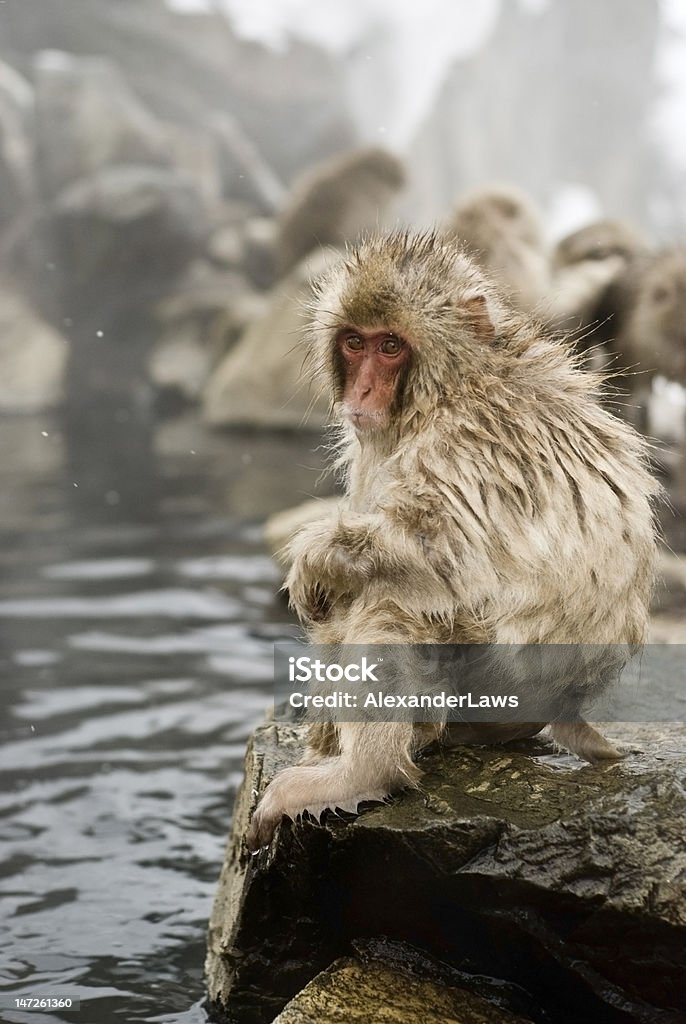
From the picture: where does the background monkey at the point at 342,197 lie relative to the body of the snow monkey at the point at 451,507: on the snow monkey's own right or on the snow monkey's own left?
on the snow monkey's own right

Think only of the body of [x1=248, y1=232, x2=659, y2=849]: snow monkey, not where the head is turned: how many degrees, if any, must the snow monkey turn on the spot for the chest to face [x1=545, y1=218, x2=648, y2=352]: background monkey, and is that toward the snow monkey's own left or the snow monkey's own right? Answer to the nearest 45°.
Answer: approximately 135° to the snow monkey's own right

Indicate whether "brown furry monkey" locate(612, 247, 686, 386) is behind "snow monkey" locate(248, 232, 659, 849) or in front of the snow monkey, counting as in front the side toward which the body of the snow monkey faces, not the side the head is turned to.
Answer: behind

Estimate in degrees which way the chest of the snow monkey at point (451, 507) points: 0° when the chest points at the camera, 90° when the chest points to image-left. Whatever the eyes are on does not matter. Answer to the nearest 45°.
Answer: approximately 45°

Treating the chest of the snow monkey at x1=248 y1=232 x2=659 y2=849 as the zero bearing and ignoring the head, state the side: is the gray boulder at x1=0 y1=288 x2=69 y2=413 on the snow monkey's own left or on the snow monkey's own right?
on the snow monkey's own right
